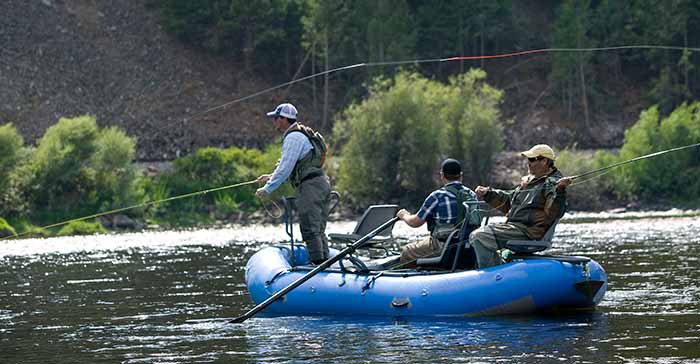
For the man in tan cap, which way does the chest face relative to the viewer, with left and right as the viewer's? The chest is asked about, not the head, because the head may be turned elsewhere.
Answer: facing the viewer and to the left of the viewer

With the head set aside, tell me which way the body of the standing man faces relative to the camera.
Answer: to the viewer's left

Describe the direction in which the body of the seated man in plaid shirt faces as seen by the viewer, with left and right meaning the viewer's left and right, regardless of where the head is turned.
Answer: facing away from the viewer and to the left of the viewer

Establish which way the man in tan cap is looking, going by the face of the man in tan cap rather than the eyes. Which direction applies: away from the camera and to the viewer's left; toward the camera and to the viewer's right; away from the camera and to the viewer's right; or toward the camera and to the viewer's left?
toward the camera and to the viewer's left

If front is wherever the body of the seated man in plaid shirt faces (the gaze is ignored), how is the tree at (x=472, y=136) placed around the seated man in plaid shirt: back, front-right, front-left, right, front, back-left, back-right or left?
front-right

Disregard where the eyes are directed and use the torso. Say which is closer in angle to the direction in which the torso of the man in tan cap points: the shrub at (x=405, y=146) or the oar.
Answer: the oar

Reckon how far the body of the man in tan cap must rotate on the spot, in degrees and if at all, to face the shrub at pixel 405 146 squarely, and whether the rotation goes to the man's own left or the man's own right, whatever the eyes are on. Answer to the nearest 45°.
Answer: approximately 135° to the man's own right

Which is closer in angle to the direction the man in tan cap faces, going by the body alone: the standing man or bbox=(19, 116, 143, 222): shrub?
the standing man

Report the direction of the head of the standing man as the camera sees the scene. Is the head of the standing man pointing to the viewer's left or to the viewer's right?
to the viewer's left

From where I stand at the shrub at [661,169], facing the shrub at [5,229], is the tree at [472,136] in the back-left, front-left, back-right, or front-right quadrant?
front-right

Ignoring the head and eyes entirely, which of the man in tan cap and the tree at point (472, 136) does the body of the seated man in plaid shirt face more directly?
the tree
